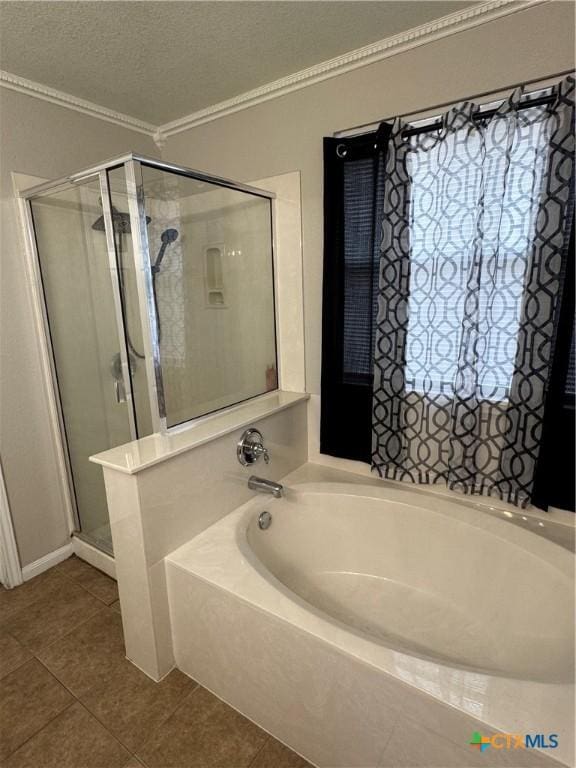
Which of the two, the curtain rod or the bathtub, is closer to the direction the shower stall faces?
the bathtub

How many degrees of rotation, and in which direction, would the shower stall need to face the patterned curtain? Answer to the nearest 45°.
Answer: approximately 90° to its left

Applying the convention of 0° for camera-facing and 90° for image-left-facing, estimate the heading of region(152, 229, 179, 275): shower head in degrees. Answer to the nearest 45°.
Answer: approximately 315°

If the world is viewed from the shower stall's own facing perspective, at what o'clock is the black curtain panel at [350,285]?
The black curtain panel is roughly at 8 o'clock from the shower stall.

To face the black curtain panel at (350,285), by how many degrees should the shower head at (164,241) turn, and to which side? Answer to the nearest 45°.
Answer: approximately 45° to its left

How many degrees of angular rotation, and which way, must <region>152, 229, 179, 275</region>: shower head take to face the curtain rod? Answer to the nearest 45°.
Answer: approximately 45° to its left

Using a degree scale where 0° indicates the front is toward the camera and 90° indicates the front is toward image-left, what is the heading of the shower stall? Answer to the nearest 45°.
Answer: approximately 45°
